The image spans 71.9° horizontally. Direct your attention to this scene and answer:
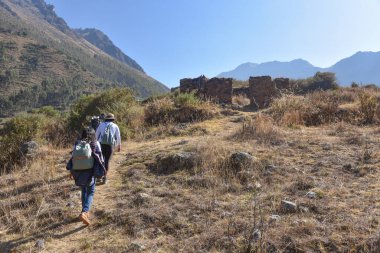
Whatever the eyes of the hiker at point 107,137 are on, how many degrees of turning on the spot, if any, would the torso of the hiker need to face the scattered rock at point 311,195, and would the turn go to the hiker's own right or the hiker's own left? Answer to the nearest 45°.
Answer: approximately 135° to the hiker's own right

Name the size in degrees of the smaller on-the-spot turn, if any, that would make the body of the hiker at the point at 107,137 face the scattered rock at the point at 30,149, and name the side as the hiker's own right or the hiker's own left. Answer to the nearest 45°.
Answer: approximately 45° to the hiker's own left

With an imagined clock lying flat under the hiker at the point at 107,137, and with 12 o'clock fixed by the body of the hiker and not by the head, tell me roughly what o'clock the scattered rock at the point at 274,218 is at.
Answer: The scattered rock is roughly at 5 o'clock from the hiker.

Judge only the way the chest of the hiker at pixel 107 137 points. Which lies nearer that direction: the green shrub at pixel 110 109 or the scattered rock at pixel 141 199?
the green shrub

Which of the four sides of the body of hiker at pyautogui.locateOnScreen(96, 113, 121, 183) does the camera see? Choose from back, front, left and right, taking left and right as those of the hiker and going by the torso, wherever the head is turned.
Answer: back

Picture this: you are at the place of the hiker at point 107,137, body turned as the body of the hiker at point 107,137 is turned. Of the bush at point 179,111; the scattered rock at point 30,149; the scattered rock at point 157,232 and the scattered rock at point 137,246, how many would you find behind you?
2

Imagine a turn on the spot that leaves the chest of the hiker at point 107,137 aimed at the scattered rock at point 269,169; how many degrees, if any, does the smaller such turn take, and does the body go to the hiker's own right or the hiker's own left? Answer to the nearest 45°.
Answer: approximately 135° to the hiker's own right

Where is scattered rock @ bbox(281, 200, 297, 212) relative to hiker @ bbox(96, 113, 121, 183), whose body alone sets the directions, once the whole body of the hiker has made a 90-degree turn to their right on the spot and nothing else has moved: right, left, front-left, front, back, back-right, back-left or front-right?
front-right

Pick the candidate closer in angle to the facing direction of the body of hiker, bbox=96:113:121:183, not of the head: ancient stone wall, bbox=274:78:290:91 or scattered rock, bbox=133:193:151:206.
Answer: the ancient stone wall

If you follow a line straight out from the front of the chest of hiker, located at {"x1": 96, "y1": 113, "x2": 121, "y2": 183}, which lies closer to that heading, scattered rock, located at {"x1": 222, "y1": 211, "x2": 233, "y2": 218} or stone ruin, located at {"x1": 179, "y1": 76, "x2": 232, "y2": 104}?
the stone ruin

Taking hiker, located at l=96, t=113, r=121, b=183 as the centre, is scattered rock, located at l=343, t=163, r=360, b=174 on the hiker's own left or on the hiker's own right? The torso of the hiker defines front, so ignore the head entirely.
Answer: on the hiker's own right

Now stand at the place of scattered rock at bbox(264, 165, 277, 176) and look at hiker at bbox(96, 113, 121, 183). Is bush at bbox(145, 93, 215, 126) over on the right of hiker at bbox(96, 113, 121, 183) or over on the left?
right

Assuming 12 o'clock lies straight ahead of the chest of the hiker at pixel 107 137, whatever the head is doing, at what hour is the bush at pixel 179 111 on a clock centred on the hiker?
The bush is roughly at 1 o'clock from the hiker.

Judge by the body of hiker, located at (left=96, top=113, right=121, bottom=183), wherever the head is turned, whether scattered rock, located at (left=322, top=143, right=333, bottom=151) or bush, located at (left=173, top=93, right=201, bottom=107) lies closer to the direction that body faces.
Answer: the bush
